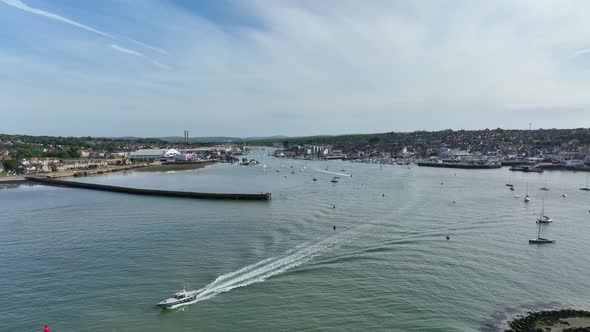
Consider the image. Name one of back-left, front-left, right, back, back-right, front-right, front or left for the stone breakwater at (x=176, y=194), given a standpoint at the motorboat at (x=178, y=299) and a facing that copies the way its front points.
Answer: back-right

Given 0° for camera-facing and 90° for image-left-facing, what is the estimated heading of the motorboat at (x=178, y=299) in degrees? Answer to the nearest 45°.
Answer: approximately 45°
